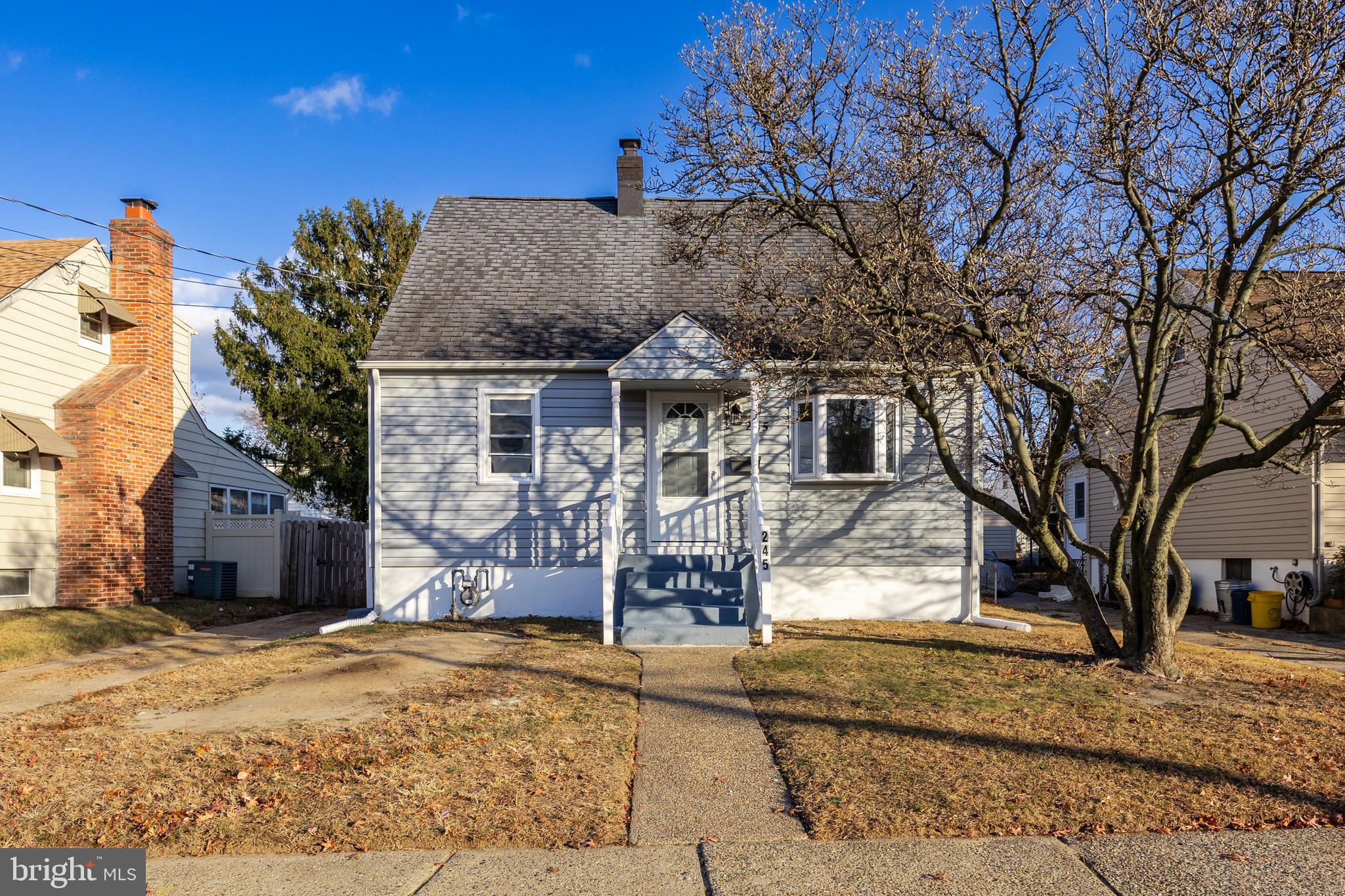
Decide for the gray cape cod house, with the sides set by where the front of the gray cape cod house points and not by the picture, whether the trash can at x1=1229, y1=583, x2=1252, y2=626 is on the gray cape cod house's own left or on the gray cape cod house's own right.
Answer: on the gray cape cod house's own left

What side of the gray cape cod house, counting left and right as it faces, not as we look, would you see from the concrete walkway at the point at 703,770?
front

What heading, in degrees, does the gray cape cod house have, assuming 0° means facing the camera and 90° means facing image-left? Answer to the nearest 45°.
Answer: approximately 0°

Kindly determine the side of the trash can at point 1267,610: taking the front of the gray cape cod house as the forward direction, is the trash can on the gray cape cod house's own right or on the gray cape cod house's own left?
on the gray cape cod house's own left

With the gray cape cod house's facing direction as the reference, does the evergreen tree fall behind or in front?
behind
